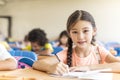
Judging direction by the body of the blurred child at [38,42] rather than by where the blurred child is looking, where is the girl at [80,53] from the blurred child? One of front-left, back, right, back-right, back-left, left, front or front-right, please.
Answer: front-left

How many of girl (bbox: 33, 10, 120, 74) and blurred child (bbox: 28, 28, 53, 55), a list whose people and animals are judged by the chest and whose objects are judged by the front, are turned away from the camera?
0

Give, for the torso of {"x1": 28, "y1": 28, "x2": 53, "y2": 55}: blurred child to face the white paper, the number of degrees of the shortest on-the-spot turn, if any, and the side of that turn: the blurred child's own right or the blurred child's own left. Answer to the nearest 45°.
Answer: approximately 45° to the blurred child's own left

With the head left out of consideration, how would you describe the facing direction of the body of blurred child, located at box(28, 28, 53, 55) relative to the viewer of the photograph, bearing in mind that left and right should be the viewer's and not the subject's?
facing the viewer and to the left of the viewer

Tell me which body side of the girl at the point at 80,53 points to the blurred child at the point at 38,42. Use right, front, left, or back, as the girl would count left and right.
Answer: back

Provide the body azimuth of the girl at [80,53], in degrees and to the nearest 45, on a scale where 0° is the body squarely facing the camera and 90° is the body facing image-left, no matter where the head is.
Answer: approximately 0°
